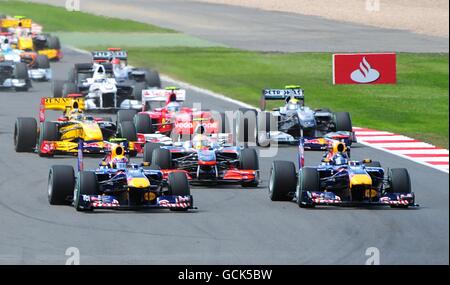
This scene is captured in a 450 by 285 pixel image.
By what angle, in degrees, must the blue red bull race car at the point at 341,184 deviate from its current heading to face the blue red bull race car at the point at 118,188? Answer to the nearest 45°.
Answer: approximately 90° to its right

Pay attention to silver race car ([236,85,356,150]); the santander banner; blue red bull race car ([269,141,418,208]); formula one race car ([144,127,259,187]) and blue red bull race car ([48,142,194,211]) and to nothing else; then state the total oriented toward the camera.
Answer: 5

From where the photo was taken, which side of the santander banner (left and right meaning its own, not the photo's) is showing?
front

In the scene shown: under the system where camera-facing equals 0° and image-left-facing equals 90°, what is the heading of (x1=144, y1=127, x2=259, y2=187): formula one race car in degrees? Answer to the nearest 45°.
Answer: approximately 0°

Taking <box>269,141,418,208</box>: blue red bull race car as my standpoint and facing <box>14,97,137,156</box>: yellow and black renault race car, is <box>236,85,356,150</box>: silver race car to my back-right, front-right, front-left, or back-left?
front-right

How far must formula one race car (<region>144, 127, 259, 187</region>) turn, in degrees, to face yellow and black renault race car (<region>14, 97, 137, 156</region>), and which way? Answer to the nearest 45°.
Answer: approximately 135° to its right

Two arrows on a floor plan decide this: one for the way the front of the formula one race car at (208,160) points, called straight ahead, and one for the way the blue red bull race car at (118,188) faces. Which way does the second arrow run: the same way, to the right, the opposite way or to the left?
the same way

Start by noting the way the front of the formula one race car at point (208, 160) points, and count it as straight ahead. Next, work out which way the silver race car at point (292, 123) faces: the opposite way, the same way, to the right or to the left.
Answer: the same way

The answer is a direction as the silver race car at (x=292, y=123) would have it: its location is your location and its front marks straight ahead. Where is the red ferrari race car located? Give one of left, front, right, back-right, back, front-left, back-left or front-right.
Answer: right

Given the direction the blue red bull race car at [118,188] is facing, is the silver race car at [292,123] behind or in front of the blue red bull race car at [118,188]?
behind

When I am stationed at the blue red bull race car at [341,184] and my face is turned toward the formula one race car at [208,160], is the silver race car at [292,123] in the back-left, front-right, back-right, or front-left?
front-right

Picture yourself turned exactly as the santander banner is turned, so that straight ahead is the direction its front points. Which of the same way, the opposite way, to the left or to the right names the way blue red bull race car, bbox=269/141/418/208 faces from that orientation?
the same way

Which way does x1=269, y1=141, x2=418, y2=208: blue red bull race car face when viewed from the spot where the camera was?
facing the viewer
